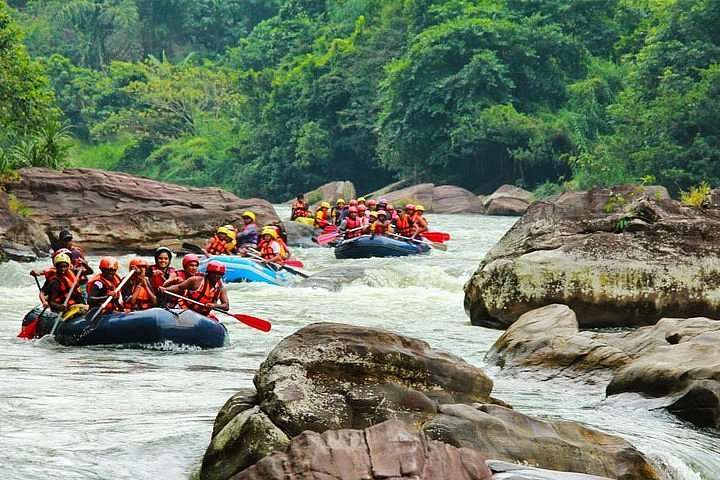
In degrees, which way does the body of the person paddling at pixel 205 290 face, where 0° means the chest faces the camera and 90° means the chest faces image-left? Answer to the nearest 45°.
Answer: approximately 315°

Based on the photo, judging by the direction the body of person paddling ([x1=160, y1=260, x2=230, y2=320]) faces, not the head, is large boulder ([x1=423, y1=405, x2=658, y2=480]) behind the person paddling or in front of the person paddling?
in front

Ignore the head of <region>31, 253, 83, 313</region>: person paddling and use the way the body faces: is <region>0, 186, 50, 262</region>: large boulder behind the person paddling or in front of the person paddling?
behind

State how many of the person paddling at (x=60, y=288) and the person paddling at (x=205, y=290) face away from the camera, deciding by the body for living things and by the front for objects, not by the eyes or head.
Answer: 0

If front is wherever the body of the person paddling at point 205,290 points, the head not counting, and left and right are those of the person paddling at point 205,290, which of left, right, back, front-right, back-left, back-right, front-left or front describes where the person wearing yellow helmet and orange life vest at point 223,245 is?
back-left

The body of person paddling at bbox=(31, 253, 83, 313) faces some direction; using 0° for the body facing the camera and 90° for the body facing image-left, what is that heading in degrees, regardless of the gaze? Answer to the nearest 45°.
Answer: approximately 0°

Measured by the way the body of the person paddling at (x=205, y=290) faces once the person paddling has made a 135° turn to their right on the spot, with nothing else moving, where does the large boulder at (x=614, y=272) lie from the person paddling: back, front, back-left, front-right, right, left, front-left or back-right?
back

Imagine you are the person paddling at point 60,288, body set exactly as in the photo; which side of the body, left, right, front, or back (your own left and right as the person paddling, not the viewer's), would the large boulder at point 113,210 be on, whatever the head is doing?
back

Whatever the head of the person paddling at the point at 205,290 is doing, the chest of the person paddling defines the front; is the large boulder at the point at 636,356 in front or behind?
in front

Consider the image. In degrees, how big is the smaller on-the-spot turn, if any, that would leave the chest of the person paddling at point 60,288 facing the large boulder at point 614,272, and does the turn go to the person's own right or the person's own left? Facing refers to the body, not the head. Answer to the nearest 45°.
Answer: approximately 90° to the person's own left
